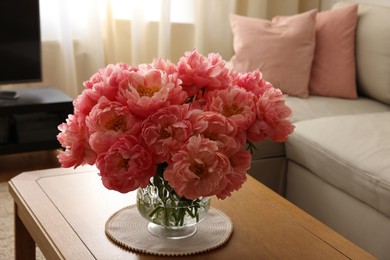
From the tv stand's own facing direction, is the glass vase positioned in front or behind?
in front

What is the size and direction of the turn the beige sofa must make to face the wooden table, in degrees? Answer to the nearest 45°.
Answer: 0° — it already faces it

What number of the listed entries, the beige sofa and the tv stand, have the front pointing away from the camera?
0

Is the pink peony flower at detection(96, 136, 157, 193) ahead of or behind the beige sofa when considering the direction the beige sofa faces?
ahead

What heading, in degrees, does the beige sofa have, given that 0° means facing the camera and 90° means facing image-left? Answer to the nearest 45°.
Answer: approximately 45°

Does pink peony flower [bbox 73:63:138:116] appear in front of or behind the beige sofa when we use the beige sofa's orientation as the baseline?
in front

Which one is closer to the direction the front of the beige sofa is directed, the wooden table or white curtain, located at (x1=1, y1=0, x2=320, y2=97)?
the wooden table
